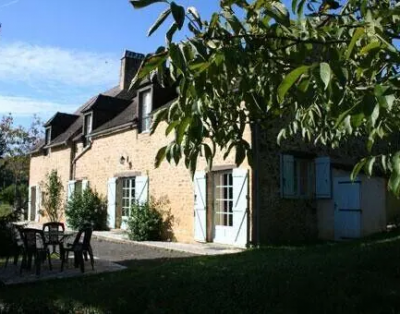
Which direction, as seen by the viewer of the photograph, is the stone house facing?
facing the viewer and to the left of the viewer

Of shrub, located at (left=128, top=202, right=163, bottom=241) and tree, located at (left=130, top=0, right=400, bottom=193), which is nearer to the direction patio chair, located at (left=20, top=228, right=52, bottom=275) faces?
the shrub

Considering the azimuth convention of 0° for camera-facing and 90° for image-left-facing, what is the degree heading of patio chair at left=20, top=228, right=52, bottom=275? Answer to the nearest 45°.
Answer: approximately 225°

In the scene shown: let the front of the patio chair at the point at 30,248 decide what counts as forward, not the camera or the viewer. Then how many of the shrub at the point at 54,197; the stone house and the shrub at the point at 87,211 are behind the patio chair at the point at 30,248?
0

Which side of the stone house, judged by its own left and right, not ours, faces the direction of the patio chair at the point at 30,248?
front

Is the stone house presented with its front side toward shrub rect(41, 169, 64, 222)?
no

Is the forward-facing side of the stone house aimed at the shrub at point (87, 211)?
no

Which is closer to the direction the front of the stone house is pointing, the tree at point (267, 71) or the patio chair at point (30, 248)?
the patio chair

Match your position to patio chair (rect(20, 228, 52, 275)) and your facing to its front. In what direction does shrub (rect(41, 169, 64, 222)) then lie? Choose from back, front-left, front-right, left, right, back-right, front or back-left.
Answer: front-left

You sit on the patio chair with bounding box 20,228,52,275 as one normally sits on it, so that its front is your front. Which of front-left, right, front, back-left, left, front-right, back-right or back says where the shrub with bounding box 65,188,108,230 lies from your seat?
front-left

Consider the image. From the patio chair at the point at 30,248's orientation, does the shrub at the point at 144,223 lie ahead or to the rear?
ahead

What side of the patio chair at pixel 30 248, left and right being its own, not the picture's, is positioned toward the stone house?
front

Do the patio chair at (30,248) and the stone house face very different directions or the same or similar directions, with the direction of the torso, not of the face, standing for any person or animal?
very different directions

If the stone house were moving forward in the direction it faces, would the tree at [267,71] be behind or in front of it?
in front
